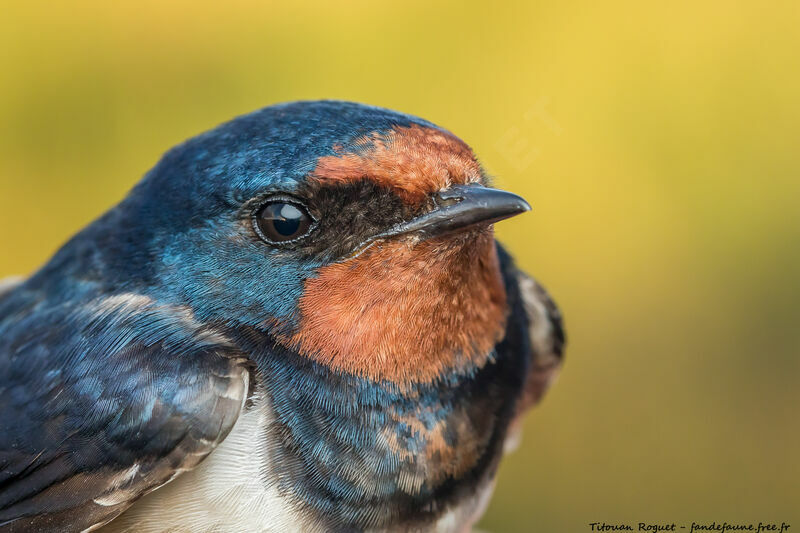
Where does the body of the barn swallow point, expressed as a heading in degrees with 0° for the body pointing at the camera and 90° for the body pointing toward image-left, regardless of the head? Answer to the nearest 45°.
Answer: approximately 315°
